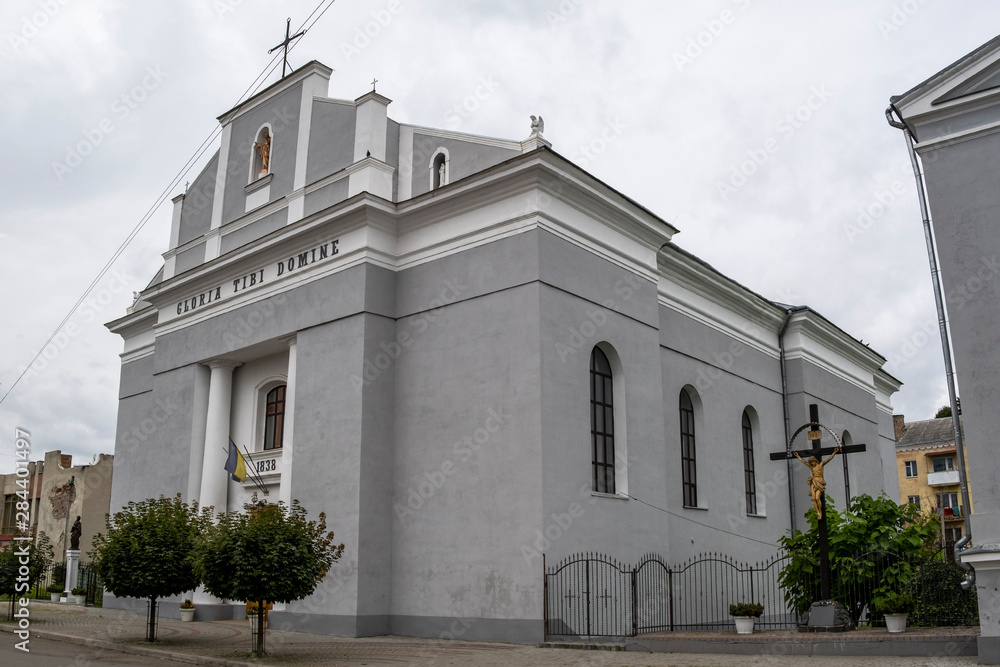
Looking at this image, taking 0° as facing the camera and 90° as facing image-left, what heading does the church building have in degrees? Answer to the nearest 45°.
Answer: approximately 45°

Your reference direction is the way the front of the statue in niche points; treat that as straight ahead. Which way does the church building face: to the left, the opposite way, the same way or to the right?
the same way

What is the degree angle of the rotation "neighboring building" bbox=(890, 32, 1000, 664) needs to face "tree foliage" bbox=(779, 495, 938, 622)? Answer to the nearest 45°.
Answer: approximately 90° to its right

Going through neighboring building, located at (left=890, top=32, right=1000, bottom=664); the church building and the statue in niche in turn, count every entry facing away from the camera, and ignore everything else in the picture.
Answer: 0

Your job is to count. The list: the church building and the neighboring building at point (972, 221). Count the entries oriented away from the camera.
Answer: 0

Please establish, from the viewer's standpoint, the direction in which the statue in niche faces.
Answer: facing the viewer and to the left of the viewer

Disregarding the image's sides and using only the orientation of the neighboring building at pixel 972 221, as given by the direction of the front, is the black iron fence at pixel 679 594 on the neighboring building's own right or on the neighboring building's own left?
on the neighboring building's own right

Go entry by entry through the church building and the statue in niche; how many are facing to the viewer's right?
0

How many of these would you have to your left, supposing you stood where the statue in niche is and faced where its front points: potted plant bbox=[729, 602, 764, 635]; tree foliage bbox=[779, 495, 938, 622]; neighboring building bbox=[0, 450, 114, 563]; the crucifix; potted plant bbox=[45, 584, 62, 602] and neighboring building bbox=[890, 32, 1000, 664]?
4

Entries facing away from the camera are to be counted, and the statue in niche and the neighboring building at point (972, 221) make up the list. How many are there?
0

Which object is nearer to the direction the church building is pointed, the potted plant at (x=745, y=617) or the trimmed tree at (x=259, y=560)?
the trimmed tree

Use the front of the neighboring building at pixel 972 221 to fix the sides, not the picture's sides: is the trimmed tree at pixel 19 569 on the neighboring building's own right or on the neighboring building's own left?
on the neighboring building's own right

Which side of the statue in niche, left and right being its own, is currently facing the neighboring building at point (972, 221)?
left

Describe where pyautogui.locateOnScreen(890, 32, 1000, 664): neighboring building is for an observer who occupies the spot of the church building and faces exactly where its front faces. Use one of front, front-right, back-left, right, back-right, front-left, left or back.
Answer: left

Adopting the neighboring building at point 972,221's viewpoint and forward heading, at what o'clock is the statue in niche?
The statue in niche is roughly at 2 o'clock from the neighboring building.

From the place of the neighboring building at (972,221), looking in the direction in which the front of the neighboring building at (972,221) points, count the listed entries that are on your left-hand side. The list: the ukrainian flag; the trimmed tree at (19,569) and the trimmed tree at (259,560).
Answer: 0
